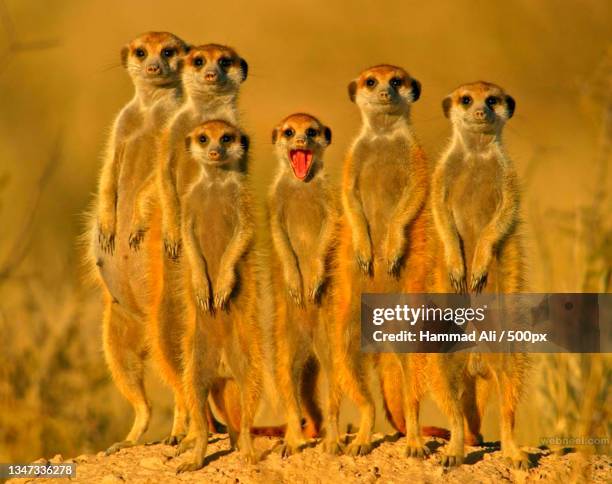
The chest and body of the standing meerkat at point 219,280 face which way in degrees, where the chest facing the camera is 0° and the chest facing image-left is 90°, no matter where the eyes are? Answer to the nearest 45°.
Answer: approximately 0°

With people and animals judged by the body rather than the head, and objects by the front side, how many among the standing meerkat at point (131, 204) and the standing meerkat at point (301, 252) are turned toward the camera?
2

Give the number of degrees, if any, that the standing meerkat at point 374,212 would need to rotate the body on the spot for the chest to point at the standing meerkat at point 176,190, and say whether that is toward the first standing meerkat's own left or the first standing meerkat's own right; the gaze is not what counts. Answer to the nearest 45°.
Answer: approximately 90° to the first standing meerkat's own right

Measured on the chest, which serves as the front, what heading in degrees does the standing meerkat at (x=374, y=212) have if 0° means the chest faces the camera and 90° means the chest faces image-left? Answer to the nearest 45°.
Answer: approximately 0°
